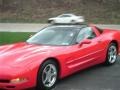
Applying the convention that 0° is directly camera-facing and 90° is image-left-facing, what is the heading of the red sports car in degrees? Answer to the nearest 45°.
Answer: approximately 45°
